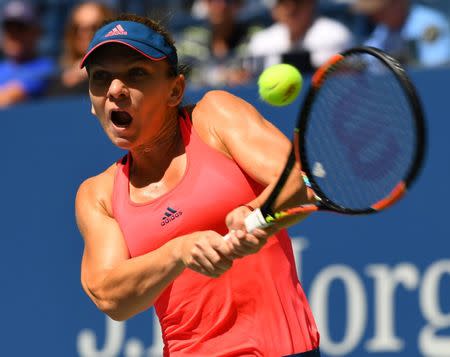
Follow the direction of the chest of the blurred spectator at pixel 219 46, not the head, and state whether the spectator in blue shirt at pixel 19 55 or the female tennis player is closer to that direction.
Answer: the female tennis player

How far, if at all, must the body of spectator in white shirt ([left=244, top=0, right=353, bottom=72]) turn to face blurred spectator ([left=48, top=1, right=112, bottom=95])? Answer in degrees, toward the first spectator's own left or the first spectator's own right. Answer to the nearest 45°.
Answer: approximately 90° to the first spectator's own right

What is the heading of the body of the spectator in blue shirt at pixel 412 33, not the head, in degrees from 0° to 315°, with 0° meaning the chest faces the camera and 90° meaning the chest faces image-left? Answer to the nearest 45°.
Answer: approximately 45°

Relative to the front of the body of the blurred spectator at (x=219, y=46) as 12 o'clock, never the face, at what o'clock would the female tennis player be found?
The female tennis player is roughly at 12 o'clock from the blurred spectator.

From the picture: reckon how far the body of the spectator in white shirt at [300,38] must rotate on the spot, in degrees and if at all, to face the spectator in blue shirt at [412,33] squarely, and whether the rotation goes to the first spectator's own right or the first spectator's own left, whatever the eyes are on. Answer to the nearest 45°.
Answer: approximately 45° to the first spectator's own left

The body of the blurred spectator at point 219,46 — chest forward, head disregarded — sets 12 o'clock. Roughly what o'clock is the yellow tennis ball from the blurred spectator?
The yellow tennis ball is roughly at 12 o'clock from the blurred spectator.

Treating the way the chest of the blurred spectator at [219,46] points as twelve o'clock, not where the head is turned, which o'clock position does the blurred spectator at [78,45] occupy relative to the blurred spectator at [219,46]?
the blurred spectator at [78,45] is roughly at 3 o'clock from the blurred spectator at [219,46].

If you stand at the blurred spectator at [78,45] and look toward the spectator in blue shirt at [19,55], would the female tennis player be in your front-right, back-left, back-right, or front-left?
back-left

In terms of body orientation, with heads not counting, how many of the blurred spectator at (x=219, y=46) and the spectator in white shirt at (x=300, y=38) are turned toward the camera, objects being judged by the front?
2

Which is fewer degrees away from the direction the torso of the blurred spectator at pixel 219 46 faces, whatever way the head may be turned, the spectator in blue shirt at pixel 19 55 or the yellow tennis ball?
the yellow tennis ball
